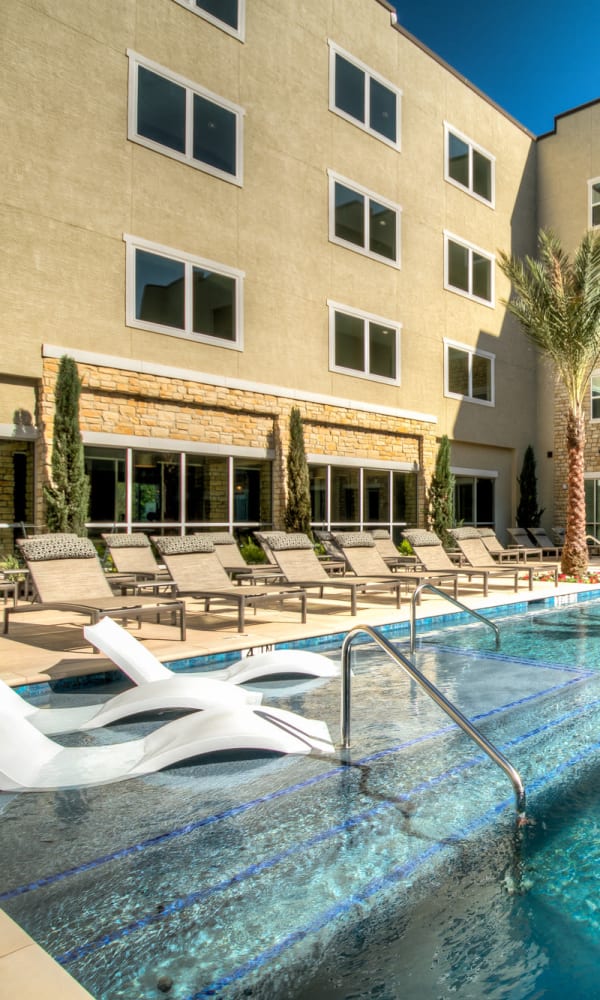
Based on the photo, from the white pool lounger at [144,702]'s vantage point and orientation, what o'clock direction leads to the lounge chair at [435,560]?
The lounge chair is roughly at 10 o'clock from the white pool lounger.

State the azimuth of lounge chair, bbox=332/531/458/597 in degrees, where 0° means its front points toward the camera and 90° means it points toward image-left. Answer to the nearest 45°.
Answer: approximately 315°

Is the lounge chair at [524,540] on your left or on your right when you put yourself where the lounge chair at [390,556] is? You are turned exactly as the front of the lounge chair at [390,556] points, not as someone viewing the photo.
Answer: on your left

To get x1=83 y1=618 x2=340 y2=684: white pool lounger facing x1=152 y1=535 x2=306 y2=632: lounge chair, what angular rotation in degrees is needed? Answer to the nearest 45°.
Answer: approximately 90° to its left

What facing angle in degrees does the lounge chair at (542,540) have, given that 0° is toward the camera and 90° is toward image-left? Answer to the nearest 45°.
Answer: approximately 315°

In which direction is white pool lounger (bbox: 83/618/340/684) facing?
to the viewer's right
